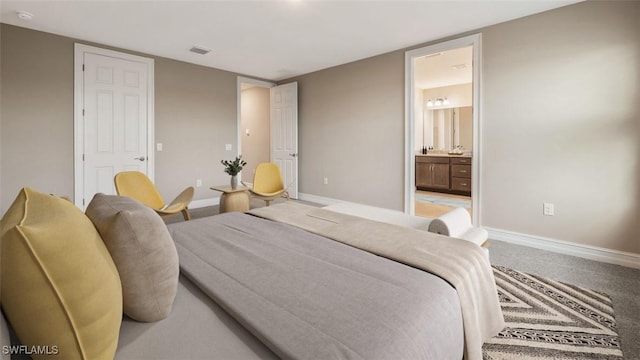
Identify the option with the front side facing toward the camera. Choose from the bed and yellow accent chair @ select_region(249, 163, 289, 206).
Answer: the yellow accent chair

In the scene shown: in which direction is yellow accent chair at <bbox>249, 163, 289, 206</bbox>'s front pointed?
toward the camera

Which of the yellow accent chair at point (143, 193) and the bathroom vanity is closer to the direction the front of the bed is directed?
the bathroom vanity

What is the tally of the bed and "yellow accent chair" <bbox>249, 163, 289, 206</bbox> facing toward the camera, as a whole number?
1

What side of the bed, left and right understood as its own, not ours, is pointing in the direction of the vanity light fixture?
front

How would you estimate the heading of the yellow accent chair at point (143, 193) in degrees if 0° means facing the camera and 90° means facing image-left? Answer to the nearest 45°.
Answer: approximately 315°

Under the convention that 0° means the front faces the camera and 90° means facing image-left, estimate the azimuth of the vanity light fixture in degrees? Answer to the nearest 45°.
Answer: approximately 45°

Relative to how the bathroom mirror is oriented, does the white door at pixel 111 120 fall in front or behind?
in front

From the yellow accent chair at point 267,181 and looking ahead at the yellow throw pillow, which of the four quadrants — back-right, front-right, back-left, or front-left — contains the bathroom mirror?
back-left

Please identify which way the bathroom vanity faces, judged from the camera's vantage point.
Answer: facing the viewer and to the left of the viewer

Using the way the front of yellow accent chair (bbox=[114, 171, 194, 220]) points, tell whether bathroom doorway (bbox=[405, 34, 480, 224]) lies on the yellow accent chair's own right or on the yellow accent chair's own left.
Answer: on the yellow accent chair's own left

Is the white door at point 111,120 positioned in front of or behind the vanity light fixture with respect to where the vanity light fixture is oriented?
in front

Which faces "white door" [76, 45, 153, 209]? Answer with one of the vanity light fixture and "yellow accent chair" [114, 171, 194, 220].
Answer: the vanity light fixture

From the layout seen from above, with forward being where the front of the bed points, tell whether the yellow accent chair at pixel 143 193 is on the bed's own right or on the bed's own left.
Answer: on the bed's own left

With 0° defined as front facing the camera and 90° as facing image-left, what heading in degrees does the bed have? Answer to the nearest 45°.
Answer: approximately 225°

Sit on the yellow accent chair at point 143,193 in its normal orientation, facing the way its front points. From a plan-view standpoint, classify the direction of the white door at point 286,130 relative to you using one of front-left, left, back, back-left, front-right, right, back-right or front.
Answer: left
